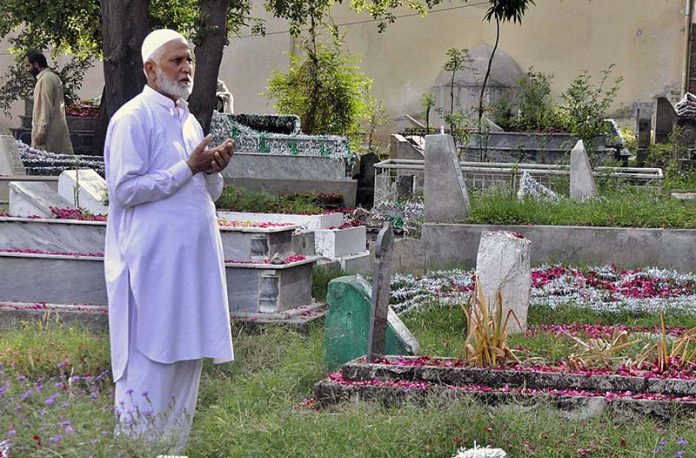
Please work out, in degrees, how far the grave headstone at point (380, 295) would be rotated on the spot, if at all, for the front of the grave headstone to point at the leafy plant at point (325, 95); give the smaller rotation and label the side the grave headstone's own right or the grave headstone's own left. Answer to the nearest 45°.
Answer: approximately 90° to the grave headstone's own left

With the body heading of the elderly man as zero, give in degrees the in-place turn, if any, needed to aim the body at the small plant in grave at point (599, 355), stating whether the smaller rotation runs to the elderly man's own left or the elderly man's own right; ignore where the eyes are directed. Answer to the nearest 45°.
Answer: approximately 45° to the elderly man's own left

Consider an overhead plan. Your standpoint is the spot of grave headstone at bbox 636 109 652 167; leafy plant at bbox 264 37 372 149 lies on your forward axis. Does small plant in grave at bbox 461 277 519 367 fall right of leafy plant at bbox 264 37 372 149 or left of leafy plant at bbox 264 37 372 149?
left

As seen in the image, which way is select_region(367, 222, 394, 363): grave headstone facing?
to the viewer's right

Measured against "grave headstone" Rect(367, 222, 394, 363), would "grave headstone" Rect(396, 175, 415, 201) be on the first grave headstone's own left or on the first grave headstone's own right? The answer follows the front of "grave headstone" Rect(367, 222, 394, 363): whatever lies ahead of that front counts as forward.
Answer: on the first grave headstone's own left

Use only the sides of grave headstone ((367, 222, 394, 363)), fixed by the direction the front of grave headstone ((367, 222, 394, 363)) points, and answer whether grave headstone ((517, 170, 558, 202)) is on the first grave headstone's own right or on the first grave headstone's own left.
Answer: on the first grave headstone's own left

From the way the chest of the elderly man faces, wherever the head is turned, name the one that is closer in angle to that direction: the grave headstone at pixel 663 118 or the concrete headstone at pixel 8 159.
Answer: the grave headstone

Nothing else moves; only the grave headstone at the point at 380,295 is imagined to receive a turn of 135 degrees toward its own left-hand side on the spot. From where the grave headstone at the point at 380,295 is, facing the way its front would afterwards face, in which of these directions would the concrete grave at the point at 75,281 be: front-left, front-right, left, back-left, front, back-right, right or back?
front
